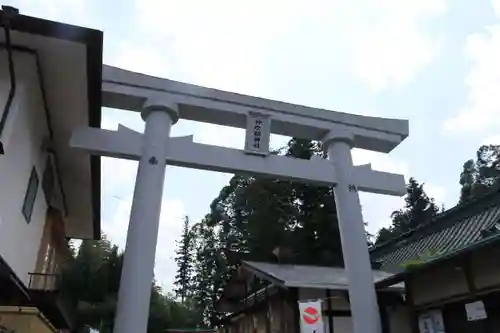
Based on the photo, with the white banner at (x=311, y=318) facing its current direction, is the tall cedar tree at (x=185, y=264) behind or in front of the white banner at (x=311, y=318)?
behind

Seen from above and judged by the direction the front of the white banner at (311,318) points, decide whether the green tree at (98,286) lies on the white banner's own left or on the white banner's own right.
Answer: on the white banner's own right

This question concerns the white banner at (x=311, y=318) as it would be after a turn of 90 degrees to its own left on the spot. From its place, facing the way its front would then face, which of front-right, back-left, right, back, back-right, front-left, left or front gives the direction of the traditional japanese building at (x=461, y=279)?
front

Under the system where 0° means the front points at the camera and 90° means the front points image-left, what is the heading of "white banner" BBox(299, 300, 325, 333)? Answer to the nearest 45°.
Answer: approximately 0°

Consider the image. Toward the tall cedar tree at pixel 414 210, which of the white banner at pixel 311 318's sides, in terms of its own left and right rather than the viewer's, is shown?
back

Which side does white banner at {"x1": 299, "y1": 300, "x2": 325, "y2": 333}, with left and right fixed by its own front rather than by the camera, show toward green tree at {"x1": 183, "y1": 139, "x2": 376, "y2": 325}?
back

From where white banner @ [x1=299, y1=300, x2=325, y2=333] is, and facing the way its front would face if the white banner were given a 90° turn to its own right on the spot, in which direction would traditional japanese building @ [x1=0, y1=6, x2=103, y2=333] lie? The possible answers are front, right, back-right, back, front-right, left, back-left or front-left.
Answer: front-left
